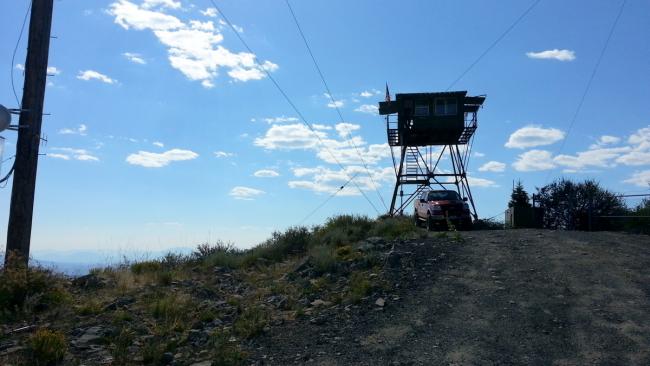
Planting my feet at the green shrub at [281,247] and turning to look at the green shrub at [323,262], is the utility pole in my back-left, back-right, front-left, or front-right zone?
front-right

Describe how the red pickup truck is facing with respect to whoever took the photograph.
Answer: facing the viewer and to the right of the viewer

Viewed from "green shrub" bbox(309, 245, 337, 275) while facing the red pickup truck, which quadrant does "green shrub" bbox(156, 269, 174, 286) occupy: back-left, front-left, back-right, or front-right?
back-left

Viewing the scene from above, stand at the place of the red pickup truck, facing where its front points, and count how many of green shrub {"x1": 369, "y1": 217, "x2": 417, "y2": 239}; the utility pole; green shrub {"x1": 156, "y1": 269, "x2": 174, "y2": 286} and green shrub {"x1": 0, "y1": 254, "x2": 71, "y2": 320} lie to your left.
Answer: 0

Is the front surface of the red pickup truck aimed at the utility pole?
no

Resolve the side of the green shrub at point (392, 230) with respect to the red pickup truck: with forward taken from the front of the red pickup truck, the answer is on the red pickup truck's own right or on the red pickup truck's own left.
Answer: on the red pickup truck's own right

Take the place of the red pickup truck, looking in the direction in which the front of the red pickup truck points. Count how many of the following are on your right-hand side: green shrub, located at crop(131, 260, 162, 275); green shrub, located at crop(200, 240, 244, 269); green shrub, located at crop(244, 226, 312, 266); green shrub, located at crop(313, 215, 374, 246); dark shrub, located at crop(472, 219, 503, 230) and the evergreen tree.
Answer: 4

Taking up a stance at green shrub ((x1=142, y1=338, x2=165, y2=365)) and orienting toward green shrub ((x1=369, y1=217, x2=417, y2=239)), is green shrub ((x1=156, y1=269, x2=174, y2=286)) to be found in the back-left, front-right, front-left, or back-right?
front-left

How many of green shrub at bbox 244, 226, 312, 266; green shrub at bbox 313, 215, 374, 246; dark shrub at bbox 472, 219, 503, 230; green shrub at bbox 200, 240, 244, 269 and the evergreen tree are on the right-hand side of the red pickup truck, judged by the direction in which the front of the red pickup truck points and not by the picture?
3

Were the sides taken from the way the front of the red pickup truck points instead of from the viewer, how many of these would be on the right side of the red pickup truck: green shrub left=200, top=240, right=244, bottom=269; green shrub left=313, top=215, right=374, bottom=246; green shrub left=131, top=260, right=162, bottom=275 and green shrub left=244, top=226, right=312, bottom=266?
4

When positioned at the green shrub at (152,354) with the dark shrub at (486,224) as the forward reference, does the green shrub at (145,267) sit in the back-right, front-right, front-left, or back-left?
front-left

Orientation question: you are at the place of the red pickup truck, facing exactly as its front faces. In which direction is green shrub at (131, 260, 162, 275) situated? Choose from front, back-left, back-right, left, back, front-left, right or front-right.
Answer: right

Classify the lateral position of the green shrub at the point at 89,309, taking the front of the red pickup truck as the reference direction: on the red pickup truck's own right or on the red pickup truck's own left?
on the red pickup truck's own right

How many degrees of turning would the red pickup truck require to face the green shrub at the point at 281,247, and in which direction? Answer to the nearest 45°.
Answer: approximately 90° to its right

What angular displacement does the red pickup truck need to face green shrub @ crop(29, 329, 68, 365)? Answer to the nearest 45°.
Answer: approximately 45° to its right

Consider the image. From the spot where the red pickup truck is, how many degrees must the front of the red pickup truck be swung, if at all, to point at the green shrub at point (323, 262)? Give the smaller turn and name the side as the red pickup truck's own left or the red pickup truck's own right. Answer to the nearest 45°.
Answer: approximately 45° to the red pickup truck's own right

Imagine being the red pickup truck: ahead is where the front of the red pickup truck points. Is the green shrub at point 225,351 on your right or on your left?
on your right

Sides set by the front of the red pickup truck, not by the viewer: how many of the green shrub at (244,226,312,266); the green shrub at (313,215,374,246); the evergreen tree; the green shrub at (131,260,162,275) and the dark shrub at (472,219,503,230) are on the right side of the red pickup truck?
3
